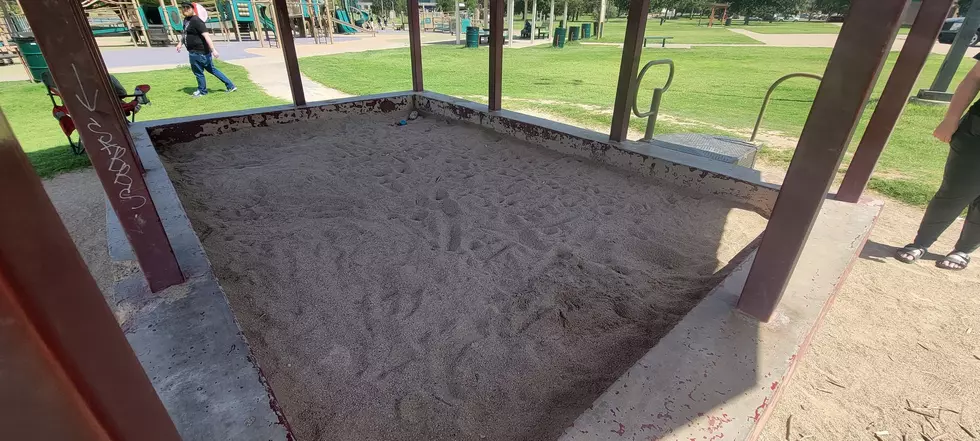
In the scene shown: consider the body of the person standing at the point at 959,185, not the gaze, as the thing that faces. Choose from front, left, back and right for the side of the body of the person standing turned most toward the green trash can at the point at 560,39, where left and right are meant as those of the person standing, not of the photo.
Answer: right

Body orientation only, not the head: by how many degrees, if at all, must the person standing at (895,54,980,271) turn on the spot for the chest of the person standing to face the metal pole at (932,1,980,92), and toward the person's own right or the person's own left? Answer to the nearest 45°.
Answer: approximately 135° to the person's own right

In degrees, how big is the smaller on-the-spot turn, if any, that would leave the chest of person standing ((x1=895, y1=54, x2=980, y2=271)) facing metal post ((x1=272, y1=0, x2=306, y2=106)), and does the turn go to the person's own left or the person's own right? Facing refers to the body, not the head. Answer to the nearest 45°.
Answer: approximately 45° to the person's own right

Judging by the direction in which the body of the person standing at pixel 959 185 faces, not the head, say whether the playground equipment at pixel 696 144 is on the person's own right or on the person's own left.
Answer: on the person's own right

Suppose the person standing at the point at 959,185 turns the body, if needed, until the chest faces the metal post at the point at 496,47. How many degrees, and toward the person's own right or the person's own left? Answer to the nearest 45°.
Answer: approximately 45° to the person's own right

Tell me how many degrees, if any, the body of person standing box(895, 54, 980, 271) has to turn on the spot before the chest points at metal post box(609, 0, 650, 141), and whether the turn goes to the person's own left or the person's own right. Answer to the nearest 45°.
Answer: approximately 45° to the person's own right

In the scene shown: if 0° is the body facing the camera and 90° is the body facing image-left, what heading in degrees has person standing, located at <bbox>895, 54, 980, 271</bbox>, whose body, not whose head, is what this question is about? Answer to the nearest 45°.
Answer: approximately 45°

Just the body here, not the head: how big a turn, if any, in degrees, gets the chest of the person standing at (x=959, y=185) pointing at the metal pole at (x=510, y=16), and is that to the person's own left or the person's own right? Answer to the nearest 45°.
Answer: approximately 90° to the person's own right

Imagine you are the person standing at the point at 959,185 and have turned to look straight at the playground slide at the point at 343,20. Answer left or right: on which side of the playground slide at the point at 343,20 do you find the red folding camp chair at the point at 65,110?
left
